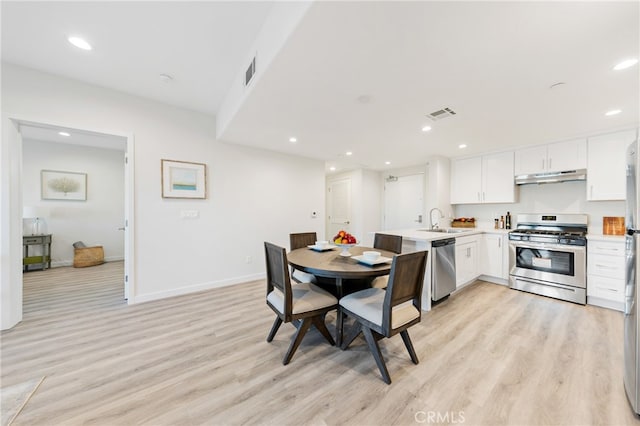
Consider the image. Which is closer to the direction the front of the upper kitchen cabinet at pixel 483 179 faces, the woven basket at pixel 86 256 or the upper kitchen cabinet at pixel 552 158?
the woven basket

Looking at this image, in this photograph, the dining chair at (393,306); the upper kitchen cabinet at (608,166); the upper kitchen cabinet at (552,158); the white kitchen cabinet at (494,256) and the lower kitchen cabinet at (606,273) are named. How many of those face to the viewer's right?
0

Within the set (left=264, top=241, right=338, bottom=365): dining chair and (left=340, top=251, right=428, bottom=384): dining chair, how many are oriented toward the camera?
0

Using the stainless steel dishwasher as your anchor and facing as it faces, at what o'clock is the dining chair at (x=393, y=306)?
The dining chair is roughly at 2 o'clock from the stainless steel dishwasher.

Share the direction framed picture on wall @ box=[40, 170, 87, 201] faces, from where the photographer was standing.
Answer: facing the viewer and to the right of the viewer

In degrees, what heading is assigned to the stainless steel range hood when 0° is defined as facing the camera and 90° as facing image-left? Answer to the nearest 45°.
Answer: approximately 45°

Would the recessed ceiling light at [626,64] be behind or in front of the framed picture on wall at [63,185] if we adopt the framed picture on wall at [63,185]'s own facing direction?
in front

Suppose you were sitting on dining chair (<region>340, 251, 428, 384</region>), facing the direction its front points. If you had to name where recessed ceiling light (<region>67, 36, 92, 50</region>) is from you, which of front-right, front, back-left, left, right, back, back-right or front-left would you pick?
front-left

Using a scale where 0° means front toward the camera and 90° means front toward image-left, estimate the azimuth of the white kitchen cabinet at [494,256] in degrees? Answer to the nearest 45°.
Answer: approximately 45°

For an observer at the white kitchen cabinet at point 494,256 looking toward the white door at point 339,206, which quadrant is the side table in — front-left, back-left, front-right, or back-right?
front-left

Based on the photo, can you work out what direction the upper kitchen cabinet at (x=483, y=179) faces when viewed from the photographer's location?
facing the viewer and to the left of the viewer

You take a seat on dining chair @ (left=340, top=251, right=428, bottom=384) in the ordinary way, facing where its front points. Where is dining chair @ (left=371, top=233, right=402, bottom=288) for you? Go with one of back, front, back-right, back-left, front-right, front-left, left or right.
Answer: front-right

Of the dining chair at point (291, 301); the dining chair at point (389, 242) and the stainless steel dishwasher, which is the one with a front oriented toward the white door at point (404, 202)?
the dining chair at point (291, 301)
